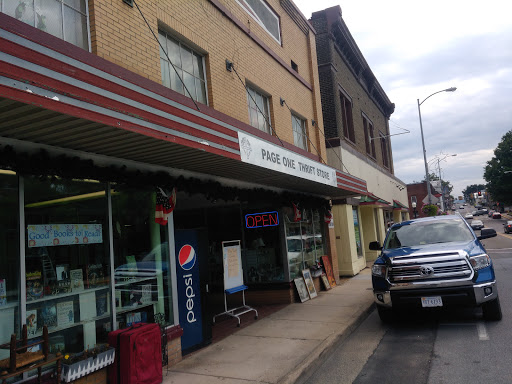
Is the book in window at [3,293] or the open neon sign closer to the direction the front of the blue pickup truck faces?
the book in window

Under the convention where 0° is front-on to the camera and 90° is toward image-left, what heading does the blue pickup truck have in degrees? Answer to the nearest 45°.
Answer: approximately 0°

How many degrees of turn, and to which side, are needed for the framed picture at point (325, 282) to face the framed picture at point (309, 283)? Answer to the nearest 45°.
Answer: approximately 45° to its right

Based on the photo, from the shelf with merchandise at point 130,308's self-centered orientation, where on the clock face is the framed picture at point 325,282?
The framed picture is roughly at 9 o'clock from the shelf with merchandise.

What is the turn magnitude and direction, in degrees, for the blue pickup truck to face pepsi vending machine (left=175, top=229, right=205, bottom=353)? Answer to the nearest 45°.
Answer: approximately 45° to its right

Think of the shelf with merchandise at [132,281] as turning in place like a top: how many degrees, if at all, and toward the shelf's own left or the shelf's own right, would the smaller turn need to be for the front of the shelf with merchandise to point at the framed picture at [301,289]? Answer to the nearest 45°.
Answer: approximately 90° to the shelf's own left

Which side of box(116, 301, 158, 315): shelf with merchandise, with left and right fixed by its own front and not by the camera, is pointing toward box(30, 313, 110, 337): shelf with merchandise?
right

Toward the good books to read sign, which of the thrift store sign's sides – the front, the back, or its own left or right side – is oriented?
right

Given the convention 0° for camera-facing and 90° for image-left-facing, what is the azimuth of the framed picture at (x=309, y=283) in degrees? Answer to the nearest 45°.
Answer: approximately 315°

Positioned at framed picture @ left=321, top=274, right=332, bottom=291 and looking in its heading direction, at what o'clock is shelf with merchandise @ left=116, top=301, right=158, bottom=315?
The shelf with merchandise is roughly at 2 o'clock from the framed picture.

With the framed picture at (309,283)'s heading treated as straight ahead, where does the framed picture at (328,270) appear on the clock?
the framed picture at (328,270) is roughly at 8 o'clock from the framed picture at (309,283).
